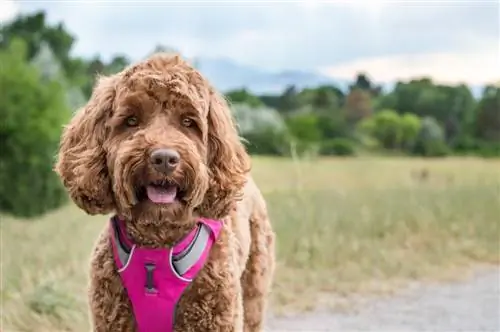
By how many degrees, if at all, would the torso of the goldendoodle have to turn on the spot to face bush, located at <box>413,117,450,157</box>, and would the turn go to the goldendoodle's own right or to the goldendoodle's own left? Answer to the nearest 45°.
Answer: approximately 135° to the goldendoodle's own left

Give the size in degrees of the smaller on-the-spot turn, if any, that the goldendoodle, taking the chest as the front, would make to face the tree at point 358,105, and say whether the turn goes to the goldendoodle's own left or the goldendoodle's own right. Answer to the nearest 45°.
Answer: approximately 180°

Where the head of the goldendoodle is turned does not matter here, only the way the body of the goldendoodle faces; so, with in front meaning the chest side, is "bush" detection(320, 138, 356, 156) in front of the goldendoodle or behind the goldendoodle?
behind

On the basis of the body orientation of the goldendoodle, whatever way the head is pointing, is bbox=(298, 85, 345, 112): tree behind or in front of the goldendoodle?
behind

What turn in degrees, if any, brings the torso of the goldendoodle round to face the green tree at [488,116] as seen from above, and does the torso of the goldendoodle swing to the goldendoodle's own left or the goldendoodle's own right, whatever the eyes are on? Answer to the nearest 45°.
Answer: approximately 135° to the goldendoodle's own left

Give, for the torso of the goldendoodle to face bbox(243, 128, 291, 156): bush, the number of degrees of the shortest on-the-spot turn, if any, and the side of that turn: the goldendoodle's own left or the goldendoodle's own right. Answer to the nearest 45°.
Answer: approximately 180°

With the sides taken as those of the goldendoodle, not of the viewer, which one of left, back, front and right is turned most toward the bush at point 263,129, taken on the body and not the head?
back

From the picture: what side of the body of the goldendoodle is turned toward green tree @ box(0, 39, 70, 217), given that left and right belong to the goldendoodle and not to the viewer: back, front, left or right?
back

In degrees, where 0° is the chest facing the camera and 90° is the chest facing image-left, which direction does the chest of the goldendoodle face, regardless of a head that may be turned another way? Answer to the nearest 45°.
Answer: approximately 0°

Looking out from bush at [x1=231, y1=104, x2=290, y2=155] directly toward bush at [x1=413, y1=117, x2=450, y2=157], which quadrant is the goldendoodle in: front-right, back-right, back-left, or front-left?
back-right

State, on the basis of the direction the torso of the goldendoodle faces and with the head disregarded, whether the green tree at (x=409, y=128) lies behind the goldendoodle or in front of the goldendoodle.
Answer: behind
